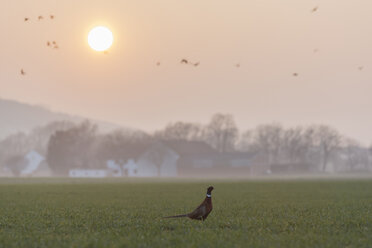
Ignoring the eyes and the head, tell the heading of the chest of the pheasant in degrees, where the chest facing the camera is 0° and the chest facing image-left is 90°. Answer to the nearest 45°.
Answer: approximately 270°
